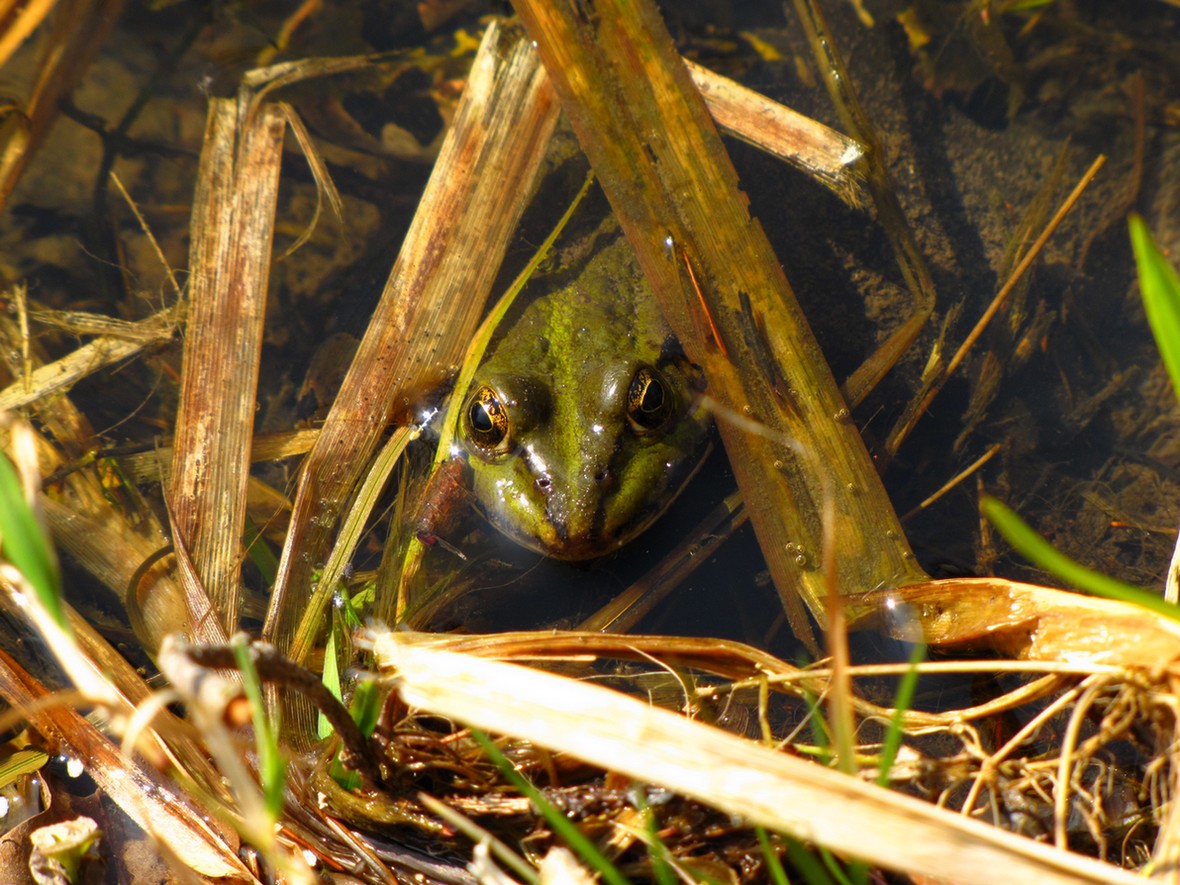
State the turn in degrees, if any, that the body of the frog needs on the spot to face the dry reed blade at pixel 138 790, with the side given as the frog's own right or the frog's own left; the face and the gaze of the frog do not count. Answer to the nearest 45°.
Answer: approximately 45° to the frog's own right

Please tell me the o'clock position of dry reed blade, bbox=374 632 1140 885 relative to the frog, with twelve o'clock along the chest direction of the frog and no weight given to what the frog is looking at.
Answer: The dry reed blade is roughly at 12 o'clock from the frog.

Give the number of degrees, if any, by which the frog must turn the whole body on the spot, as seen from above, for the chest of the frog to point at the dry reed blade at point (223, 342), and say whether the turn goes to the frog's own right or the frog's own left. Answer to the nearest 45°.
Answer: approximately 135° to the frog's own right

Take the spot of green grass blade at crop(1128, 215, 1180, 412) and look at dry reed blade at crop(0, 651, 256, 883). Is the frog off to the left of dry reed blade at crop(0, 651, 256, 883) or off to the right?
right

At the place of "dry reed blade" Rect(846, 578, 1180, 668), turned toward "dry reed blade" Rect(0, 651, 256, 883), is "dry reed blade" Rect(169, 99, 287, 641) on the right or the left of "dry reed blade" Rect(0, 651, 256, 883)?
right

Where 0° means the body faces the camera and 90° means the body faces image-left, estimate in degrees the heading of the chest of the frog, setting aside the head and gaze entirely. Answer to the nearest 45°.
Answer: approximately 0°
